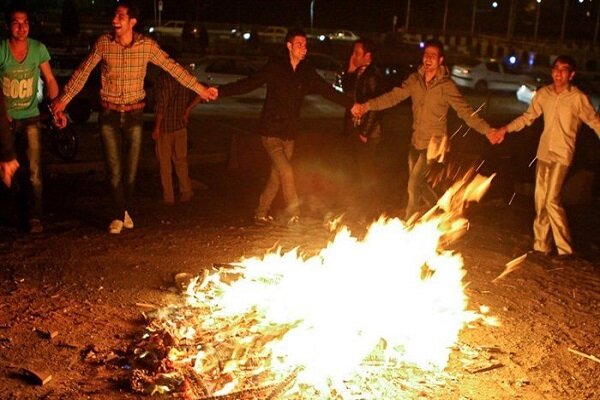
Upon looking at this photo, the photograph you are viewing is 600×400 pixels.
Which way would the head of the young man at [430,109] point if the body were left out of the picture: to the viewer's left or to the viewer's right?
to the viewer's left

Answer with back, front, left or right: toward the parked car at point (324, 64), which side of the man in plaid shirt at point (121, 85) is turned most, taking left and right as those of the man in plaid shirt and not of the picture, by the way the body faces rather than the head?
back

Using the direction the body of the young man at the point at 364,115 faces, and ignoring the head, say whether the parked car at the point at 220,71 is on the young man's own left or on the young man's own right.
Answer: on the young man's own right

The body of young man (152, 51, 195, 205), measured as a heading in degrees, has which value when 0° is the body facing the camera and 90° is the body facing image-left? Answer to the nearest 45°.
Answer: approximately 0°

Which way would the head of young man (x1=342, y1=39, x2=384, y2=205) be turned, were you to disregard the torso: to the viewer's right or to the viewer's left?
to the viewer's left

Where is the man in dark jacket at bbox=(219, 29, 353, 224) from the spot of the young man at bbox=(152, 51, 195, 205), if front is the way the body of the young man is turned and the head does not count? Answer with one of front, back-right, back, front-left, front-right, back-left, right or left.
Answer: front-left

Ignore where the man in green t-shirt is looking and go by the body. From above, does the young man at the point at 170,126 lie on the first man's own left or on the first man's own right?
on the first man's own left

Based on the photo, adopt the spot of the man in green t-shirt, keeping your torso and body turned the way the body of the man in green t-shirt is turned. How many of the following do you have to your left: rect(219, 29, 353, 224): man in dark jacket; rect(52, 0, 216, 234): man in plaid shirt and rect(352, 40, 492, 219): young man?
3

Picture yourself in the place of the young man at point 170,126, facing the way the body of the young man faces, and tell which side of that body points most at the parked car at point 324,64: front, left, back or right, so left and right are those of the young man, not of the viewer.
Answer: back

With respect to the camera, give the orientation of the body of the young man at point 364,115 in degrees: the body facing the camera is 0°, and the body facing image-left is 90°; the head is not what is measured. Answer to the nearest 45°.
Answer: approximately 45°

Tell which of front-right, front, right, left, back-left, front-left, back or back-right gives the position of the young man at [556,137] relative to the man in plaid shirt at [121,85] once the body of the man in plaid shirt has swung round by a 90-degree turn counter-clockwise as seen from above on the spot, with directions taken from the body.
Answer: front

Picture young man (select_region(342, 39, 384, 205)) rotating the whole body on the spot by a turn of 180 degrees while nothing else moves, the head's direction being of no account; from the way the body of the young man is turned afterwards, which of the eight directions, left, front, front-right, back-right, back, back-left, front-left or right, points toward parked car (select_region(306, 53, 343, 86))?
front-left

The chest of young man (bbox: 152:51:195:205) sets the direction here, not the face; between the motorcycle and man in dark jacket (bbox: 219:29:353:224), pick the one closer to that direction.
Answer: the man in dark jacket
